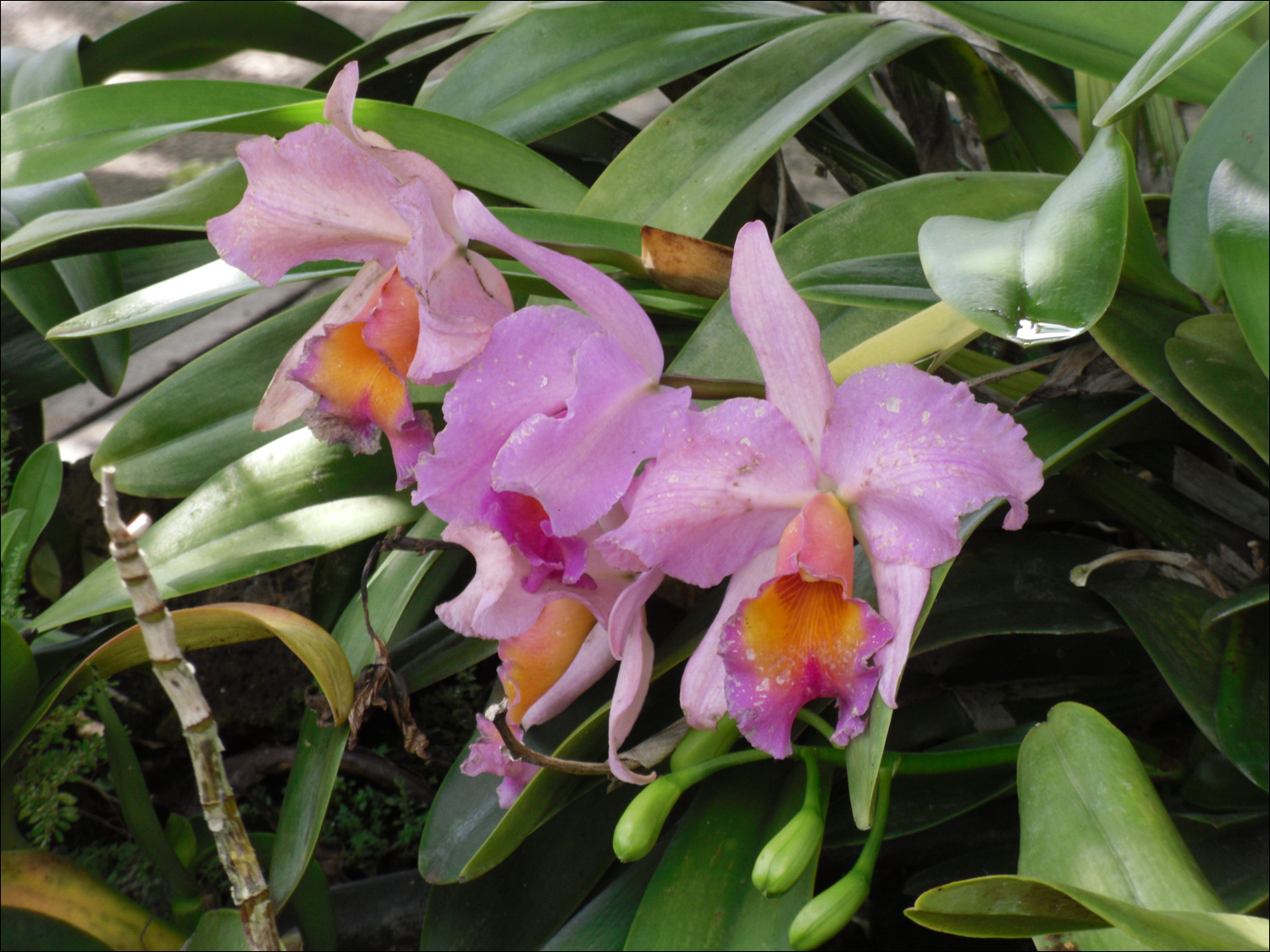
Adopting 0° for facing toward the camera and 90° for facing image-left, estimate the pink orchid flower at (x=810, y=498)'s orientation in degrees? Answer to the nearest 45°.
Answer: approximately 0°
